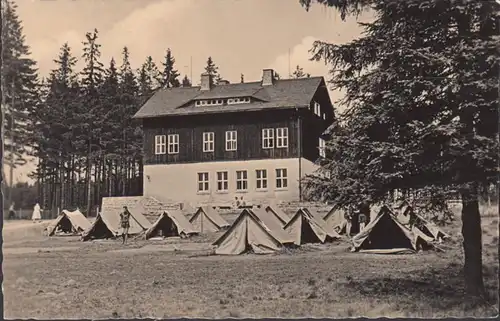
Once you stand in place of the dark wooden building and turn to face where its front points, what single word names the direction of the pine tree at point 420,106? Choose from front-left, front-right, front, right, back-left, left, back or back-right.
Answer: front-left

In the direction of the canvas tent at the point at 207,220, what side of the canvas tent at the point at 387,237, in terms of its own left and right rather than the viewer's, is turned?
right

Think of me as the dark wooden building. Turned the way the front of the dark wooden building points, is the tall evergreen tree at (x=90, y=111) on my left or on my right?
on my right

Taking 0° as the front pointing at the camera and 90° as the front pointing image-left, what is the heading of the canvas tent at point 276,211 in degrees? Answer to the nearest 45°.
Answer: approximately 45°

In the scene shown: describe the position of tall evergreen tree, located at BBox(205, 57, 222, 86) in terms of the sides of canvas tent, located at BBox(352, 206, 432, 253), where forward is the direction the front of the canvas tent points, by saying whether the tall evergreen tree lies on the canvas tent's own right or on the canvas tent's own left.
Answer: on the canvas tent's own right
